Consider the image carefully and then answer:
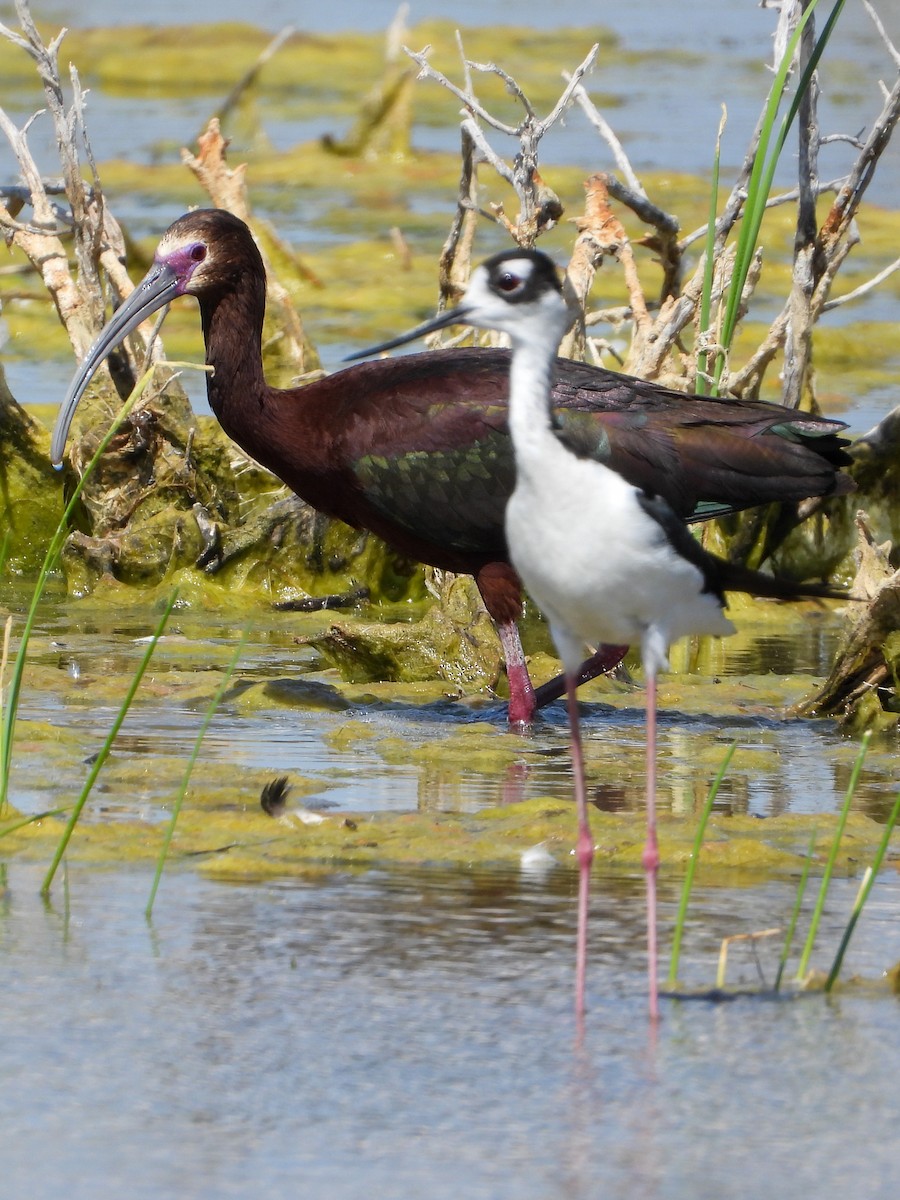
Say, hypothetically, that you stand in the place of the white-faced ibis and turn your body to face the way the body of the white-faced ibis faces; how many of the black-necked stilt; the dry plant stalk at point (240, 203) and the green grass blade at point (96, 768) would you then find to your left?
2

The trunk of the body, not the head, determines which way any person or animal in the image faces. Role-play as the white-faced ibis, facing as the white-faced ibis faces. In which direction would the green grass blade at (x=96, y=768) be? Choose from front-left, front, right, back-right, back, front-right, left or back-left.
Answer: left

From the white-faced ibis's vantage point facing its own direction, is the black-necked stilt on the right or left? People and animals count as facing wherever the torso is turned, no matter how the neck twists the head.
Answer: on its left

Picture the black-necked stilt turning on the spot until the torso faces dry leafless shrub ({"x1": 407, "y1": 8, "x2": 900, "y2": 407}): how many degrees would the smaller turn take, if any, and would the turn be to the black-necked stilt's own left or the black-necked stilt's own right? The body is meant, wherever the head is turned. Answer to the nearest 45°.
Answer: approximately 135° to the black-necked stilt's own right

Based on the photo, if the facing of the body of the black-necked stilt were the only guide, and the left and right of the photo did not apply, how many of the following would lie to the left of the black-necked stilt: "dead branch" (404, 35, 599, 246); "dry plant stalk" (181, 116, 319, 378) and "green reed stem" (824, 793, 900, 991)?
1

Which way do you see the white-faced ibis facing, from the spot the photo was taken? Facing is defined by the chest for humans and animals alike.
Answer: facing to the left of the viewer

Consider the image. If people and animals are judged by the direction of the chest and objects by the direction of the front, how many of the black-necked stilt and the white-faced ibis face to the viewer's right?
0

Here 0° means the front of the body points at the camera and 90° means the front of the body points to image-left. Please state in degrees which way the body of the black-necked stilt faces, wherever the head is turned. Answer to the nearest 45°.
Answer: approximately 45°

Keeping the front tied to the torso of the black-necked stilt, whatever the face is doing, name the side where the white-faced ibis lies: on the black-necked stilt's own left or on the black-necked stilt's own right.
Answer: on the black-necked stilt's own right

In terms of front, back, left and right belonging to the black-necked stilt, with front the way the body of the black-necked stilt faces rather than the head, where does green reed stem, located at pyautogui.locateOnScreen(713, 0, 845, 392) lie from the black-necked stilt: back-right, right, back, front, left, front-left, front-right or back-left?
back-right

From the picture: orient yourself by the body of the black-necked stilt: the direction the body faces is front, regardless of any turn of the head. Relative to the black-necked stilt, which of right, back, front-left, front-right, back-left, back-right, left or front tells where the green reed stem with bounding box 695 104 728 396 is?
back-right

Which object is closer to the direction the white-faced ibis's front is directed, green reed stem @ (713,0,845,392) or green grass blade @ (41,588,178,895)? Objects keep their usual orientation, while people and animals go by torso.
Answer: the green grass blade

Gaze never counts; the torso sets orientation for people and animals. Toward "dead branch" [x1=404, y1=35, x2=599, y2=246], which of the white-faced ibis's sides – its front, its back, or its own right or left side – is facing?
right

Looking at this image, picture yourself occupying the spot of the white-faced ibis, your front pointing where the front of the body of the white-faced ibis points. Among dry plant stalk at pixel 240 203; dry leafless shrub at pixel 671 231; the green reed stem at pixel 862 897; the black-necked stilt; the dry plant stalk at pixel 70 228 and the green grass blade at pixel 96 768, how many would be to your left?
3
